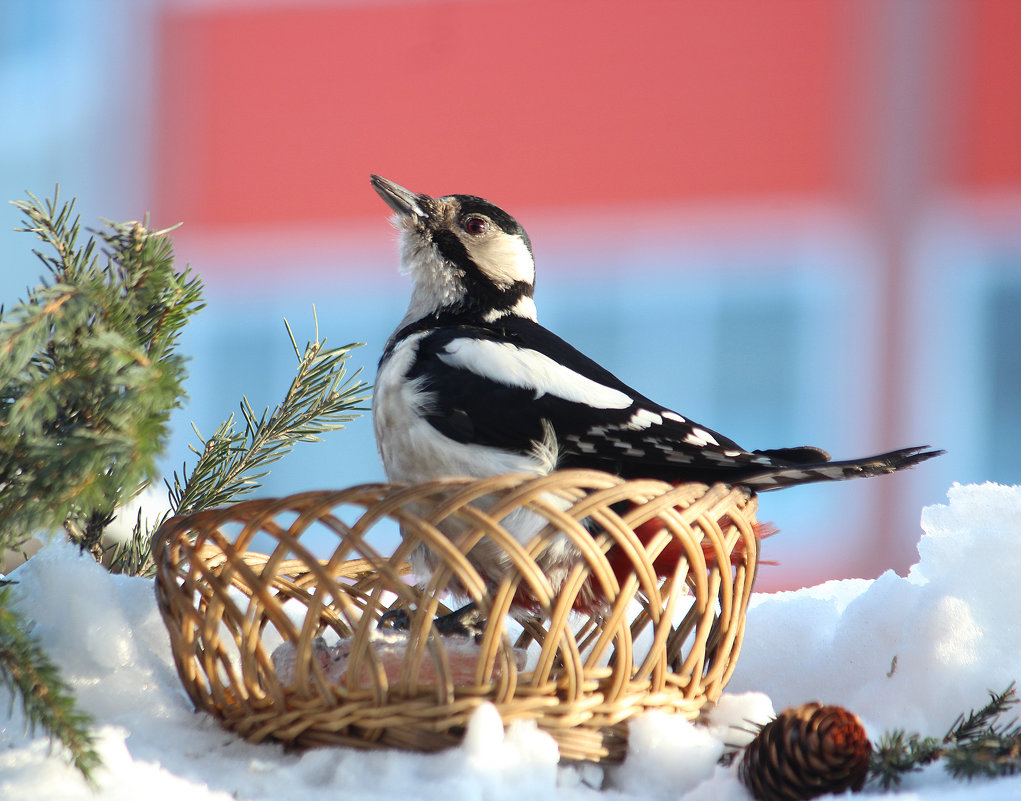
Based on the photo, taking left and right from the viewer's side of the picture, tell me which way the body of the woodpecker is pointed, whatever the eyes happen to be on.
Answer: facing to the left of the viewer
